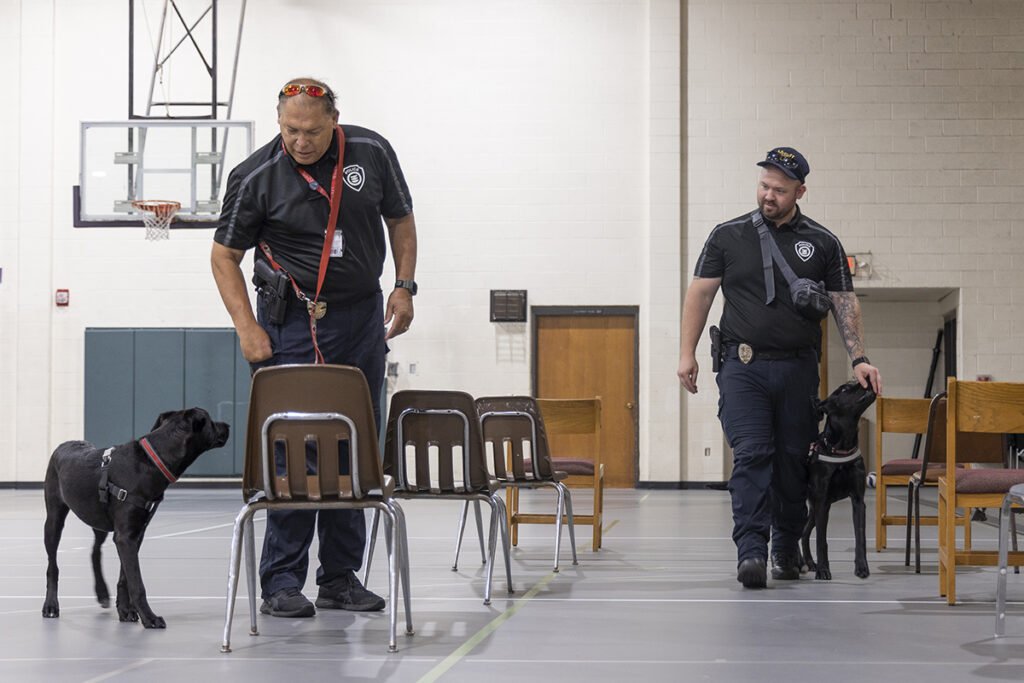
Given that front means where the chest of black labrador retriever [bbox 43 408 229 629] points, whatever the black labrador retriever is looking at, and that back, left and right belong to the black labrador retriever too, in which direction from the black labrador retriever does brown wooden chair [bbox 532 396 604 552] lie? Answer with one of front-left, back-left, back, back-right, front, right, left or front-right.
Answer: left

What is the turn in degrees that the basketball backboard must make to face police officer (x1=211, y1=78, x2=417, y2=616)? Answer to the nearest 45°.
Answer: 0° — it already faces them

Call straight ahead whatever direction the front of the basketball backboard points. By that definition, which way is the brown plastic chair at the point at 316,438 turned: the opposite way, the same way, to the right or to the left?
the opposite way

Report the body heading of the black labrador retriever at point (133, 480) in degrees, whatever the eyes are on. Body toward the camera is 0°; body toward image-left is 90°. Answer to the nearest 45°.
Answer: approximately 315°

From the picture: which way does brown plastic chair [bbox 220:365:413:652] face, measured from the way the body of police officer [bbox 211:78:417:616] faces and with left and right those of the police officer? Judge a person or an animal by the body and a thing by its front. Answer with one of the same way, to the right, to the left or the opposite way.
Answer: the opposite way

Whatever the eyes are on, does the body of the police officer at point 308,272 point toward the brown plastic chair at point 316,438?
yes

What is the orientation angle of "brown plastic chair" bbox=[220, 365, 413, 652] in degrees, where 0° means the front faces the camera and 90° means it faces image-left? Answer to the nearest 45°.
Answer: approximately 180°

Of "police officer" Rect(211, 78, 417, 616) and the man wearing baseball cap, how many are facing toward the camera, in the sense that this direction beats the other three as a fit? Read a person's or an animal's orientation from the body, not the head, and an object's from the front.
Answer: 2
